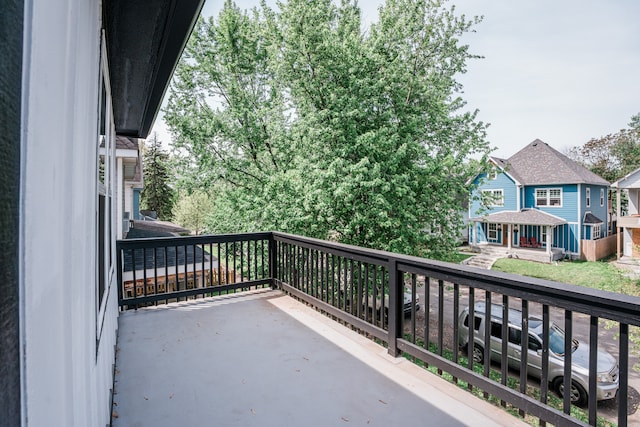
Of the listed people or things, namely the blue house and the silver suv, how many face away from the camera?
0

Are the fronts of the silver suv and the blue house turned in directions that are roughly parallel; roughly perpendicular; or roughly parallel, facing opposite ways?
roughly perpendicular

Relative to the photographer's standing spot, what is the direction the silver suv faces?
facing the viewer and to the right of the viewer

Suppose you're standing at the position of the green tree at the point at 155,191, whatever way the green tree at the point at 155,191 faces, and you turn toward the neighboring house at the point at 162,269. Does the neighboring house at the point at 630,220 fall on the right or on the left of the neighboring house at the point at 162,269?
left

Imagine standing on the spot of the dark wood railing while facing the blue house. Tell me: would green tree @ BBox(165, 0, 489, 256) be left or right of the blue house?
left

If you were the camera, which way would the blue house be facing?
facing the viewer and to the left of the viewer

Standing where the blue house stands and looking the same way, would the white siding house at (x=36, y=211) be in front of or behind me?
in front

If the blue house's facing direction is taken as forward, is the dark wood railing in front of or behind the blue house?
in front
